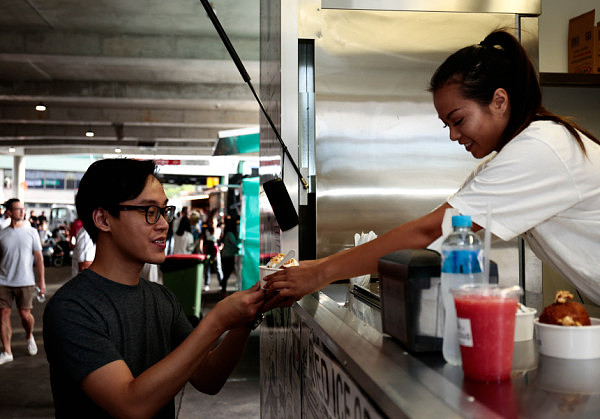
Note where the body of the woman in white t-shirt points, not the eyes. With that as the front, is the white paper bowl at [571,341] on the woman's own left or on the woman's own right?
on the woman's own left

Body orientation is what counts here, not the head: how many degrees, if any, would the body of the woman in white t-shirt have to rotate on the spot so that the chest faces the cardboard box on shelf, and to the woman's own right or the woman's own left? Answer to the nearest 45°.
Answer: approximately 90° to the woman's own right

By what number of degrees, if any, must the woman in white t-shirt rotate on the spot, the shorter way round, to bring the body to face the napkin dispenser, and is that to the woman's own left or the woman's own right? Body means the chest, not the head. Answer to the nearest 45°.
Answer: approximately 45° to the woman's own left

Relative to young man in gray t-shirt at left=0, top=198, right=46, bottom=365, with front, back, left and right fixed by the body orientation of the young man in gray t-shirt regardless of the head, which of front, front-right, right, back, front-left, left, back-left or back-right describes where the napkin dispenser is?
front

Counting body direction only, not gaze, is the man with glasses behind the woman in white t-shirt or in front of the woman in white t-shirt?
in front

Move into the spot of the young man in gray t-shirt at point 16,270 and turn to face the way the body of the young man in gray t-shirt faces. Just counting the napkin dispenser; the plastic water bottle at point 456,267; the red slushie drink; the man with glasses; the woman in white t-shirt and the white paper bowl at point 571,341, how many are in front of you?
6

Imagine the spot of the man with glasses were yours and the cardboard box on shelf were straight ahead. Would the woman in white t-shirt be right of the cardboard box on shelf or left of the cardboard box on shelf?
right

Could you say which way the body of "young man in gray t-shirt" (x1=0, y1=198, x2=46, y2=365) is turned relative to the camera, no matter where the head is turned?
toward the camera

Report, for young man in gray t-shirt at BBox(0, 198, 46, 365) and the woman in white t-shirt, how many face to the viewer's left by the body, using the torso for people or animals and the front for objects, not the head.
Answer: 1

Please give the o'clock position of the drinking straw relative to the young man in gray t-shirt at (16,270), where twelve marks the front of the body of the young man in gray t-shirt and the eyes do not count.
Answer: The drinking straw is roughly at 12 o'clock from the young man in gray t-shirt.

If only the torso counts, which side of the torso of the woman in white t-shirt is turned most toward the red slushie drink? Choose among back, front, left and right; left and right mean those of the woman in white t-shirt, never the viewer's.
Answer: left

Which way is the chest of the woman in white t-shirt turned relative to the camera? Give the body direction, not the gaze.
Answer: to the viewer's left
